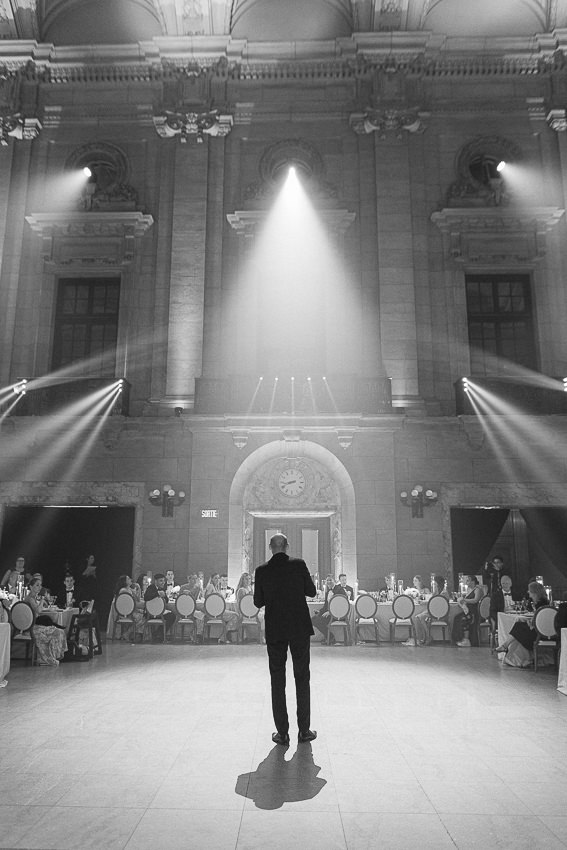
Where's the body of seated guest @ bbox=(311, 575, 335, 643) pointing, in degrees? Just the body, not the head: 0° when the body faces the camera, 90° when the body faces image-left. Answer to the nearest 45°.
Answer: approximately 45°

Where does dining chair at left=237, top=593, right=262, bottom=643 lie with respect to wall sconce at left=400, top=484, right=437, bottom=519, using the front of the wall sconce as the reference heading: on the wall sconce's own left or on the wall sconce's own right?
on the wall sconce's own right

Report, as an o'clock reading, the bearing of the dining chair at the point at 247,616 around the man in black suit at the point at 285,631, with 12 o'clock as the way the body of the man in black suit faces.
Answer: The dining chair is roughly at 12 o'clock from the man in black suit.

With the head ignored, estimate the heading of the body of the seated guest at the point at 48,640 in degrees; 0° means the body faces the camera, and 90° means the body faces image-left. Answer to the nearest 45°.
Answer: approximately 315°

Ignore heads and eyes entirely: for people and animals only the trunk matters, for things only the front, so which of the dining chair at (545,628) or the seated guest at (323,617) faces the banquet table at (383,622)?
the dining chair

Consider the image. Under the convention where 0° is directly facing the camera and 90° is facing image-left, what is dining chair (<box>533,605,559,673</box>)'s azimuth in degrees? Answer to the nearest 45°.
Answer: approximately 135°

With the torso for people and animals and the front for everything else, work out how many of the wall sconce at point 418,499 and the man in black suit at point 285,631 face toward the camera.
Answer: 1

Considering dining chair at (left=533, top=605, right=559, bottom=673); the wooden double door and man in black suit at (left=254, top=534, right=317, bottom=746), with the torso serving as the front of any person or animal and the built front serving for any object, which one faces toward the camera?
the wooden double door

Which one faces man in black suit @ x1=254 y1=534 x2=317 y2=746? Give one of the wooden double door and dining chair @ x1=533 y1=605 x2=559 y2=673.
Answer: the wooden double door

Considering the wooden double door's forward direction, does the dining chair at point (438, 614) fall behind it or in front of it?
in front

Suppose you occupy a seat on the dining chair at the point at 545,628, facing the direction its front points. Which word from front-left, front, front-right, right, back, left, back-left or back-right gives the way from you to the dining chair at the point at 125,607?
front-left

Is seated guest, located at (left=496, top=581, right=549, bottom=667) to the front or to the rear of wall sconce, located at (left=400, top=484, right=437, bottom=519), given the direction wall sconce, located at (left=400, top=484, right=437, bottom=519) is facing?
to the front

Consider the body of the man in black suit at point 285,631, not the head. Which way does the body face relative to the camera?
away from the camera

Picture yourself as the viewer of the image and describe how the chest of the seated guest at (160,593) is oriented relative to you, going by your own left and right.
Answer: facing the viewer and to the right of the viewer
